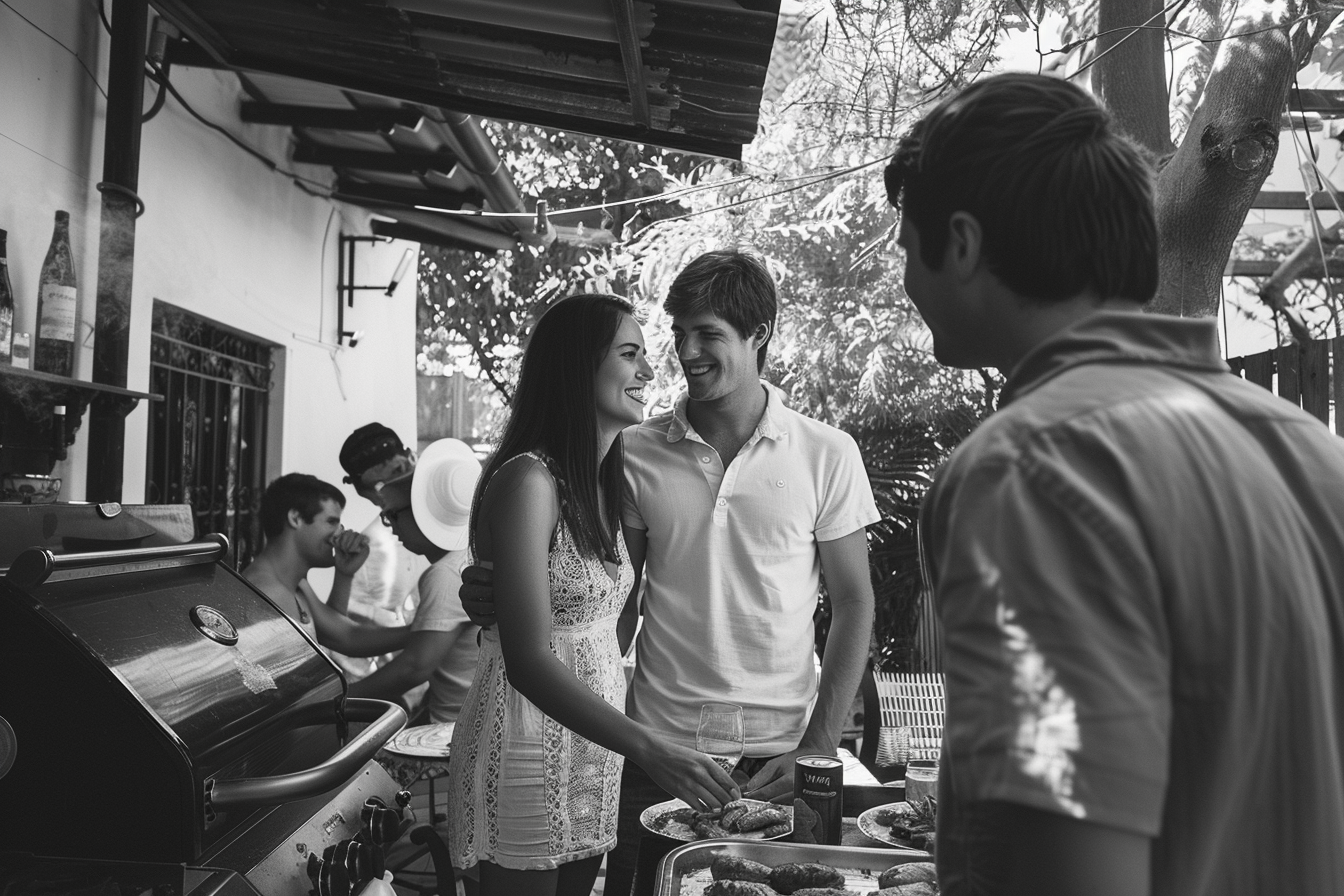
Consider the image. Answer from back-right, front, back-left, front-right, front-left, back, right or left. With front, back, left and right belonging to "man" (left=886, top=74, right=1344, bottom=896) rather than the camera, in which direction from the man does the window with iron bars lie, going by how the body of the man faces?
front

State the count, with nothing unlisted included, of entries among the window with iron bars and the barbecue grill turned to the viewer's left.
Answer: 0

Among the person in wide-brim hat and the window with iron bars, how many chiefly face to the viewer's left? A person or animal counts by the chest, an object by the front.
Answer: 1

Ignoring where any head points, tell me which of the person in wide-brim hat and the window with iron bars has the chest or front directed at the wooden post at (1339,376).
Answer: the window with iron bars

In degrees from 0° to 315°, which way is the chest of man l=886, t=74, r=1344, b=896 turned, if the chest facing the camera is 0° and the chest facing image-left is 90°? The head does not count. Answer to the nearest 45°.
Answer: approximately 135°

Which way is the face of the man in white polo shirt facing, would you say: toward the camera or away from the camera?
toward the camera

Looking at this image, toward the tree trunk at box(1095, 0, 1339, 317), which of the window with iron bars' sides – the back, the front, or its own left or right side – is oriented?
front

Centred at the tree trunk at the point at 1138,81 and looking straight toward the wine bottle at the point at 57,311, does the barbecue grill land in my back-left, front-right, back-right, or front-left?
front-left

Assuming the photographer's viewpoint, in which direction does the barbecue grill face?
facing the viewer and to the right of the viewer

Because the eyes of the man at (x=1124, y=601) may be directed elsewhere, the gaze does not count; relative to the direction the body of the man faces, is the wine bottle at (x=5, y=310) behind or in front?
in front

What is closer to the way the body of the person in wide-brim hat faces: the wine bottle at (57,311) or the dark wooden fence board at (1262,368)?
the wine bottle

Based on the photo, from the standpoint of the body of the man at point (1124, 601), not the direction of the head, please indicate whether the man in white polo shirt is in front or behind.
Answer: in front

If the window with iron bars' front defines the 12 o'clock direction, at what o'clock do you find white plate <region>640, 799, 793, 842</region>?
The white plate is roughly at 1 o'clock from the window with iron bars.

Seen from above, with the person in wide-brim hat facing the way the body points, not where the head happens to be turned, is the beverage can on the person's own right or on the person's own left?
on the person's own left

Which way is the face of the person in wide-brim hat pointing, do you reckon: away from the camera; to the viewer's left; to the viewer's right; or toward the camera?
to the viewer's left

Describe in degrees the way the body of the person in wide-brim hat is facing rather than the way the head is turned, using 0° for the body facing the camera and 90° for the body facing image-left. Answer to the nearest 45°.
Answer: approximately 90°

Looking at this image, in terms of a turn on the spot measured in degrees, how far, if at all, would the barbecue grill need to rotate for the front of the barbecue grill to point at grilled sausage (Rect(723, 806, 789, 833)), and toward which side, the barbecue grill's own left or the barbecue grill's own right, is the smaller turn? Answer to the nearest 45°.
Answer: approximately 45° to the barbecue grill's own left

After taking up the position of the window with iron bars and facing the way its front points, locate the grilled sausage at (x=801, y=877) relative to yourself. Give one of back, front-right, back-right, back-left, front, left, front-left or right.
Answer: front-right

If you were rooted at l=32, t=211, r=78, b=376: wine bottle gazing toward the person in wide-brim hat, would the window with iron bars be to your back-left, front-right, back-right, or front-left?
front-left
